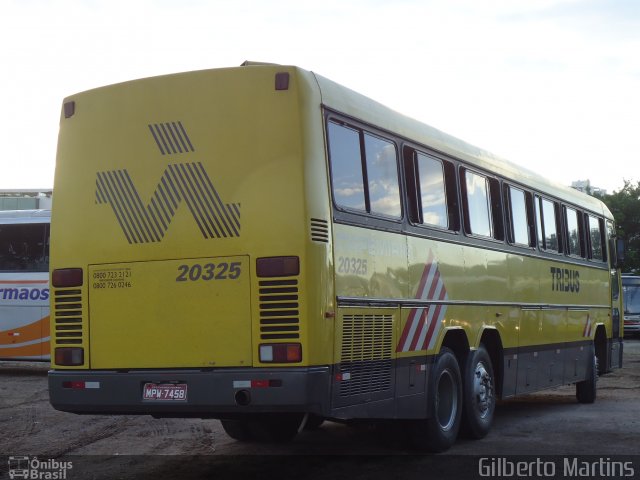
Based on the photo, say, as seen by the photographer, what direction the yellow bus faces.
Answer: facing away from the viewer and to the right of the viewer
